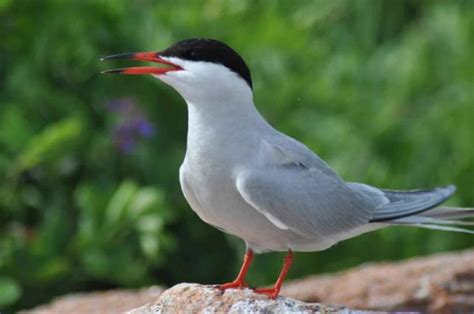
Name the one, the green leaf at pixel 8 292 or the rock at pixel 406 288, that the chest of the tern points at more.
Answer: the green leaf

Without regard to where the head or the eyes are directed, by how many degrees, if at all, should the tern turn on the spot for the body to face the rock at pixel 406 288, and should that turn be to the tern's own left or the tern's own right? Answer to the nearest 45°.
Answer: approximately 135° to the tern's own right

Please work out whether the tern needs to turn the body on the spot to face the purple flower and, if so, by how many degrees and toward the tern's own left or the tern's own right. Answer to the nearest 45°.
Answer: approximately 90° to the tern's own right

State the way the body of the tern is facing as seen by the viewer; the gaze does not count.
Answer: to the viewer's left
